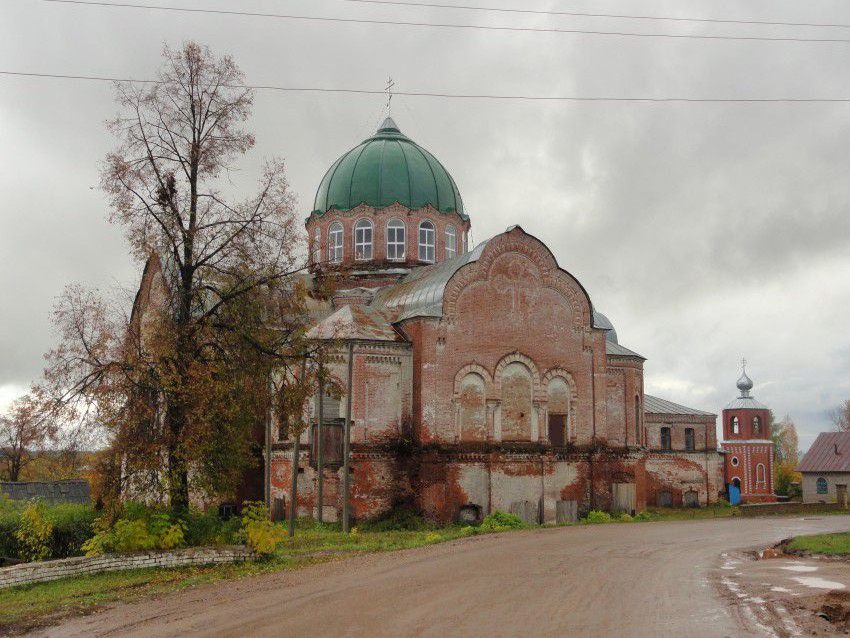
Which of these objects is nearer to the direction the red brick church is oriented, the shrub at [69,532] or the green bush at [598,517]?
the green bush
